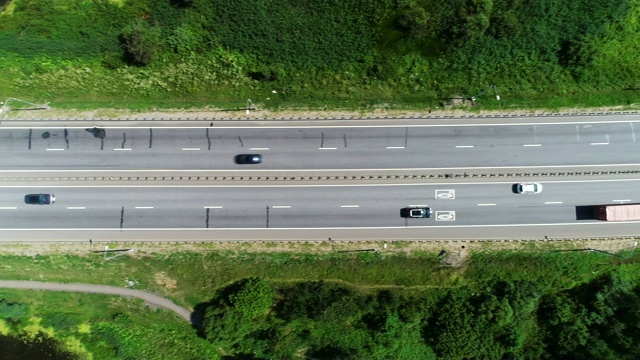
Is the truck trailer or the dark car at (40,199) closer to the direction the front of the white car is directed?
the truck trailer

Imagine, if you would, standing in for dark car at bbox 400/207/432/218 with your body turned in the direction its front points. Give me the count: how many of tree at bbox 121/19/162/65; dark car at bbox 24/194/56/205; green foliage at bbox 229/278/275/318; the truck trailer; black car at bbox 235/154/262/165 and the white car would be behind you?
4

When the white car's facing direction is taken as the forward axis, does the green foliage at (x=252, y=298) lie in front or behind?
behind

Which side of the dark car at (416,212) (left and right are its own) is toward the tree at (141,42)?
back

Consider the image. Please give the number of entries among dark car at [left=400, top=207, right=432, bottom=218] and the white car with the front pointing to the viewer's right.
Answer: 2

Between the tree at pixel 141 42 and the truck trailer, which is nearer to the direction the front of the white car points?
the truck trailer

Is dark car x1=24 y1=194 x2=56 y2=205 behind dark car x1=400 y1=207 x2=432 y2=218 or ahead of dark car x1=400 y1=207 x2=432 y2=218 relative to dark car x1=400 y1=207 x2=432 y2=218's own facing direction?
behind

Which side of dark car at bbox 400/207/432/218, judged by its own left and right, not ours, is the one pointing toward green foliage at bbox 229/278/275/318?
back

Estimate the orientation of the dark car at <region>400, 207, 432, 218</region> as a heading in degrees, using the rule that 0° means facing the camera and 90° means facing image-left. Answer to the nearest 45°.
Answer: approximately 270°

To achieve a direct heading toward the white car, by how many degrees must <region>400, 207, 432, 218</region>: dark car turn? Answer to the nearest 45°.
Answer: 0° — it already faces it

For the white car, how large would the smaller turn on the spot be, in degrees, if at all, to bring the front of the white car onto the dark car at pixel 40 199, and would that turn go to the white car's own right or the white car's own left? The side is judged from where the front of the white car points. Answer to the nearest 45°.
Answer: approximately 135° to the white car's own right

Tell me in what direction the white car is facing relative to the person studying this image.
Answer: facing to the right of the viewer
